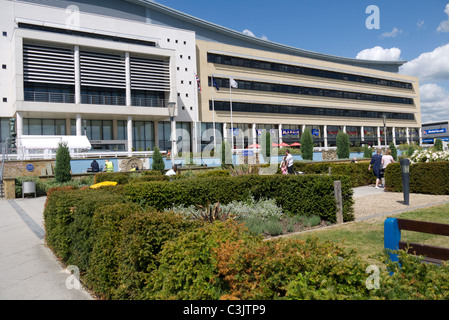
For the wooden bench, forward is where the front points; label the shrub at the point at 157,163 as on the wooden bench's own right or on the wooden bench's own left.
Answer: on the wooden bench's own left

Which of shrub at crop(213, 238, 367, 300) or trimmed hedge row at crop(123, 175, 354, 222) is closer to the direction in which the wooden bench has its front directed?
the trimmed hedge row

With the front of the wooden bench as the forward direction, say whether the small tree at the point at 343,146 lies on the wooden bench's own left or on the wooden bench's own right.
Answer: on the wooden bench's own left

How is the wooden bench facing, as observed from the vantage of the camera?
facing away from the viewer and to the right of the viewer

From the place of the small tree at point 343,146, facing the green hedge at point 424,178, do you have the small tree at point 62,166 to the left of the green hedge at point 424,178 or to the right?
right

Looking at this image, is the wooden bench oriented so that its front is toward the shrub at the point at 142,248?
no

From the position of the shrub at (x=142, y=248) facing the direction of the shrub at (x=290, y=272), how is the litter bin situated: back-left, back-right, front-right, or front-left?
back-left
